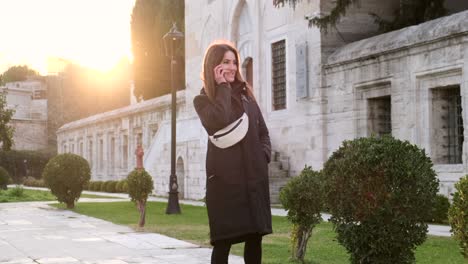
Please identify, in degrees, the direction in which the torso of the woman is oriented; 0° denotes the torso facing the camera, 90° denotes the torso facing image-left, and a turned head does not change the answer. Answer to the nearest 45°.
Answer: approximately 315°

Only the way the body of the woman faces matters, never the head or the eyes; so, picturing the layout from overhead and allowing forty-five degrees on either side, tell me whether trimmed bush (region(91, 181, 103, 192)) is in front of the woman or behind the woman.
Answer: behind

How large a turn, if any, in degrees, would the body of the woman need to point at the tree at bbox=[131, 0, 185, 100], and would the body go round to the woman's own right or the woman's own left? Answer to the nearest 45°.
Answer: approximately 135° to the woman's own left

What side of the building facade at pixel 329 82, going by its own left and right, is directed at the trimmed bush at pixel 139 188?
front

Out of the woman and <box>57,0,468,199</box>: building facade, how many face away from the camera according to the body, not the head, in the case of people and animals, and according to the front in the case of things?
0

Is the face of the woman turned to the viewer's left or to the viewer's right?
to the viewer's right

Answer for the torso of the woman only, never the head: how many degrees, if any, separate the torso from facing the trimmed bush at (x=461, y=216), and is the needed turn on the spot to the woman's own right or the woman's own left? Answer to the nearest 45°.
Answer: approximately 90° to the woman's own left

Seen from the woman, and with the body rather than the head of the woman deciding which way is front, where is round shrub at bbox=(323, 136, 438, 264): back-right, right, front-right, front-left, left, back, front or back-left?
left

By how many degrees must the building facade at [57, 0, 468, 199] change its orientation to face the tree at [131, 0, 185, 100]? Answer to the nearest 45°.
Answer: approximately 135° to its right

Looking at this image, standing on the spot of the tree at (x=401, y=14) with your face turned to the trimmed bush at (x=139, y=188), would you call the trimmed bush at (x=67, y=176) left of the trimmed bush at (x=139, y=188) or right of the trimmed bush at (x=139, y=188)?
right
